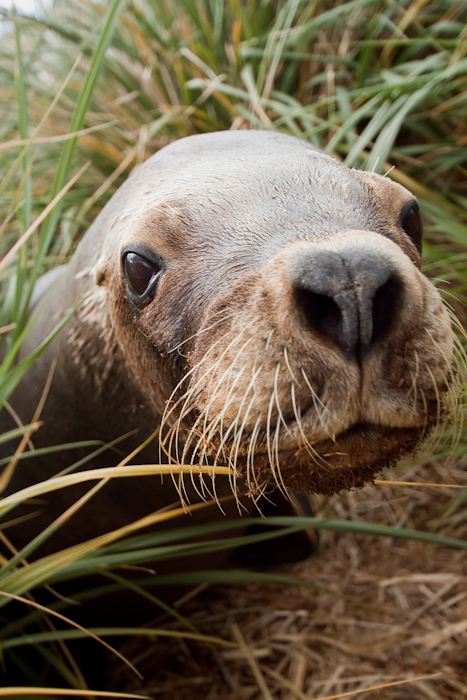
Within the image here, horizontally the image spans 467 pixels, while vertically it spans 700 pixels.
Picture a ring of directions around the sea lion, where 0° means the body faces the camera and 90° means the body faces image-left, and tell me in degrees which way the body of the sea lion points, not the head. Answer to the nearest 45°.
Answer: approximately 315°
